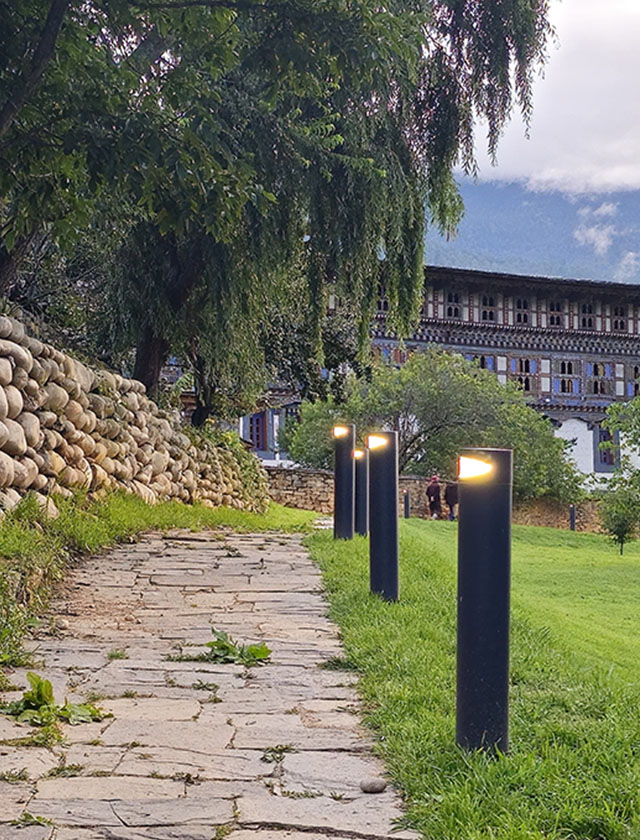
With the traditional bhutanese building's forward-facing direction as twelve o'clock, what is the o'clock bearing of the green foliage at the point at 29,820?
The green foliage is roughly at 12 o'clock from the traditional bhutanese building.

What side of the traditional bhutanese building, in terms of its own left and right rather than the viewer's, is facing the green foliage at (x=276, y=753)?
front

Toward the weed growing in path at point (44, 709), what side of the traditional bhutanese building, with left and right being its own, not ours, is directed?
front

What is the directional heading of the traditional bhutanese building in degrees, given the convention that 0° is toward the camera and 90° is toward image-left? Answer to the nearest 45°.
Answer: approximately 0°

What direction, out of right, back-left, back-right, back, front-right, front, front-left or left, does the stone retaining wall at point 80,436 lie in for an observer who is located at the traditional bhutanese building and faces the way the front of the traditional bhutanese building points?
front

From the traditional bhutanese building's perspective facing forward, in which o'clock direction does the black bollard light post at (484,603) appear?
The black bollard light post is roughly at 12 o'clock from the traditional bhutanese building.

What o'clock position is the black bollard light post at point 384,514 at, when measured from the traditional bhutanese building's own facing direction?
The black bollard light post is roughly at 12 o'clock from the traditional bhutanese building.

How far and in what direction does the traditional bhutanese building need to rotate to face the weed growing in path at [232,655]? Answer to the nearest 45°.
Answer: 0° — it already faces it

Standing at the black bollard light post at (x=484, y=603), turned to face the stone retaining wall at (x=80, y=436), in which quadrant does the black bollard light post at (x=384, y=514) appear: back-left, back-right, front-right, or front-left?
front-right

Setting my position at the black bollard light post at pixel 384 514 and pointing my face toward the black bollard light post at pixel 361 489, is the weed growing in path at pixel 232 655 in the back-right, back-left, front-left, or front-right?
back-left

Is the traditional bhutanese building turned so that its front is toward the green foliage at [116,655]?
yes

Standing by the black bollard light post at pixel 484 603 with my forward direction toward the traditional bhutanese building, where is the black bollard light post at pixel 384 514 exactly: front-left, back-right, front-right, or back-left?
front-left

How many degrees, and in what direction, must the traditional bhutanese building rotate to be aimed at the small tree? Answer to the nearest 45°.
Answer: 0° — it already faces it

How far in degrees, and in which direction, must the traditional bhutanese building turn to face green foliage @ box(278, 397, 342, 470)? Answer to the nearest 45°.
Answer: approximately 45° to its right

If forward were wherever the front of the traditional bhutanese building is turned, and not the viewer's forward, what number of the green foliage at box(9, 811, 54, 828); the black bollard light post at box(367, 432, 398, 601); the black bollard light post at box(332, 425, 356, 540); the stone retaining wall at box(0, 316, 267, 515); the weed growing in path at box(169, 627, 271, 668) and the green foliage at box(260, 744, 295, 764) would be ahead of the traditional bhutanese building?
6
